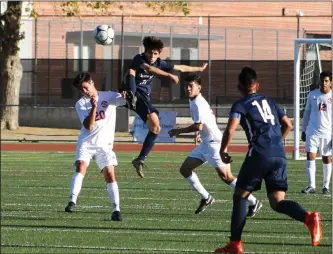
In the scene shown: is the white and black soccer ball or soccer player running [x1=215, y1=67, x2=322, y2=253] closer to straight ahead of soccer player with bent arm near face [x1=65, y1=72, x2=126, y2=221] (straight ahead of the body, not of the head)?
the soccer player running

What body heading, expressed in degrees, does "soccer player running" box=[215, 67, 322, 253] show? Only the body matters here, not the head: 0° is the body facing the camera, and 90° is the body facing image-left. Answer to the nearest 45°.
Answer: approximately 135°

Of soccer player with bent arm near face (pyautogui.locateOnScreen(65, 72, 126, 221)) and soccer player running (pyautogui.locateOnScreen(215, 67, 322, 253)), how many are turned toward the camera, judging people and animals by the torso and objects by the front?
1

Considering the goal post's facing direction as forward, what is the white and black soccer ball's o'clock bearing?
The white and black soccer ball is roughly at 11 o'clock from the goal post.
